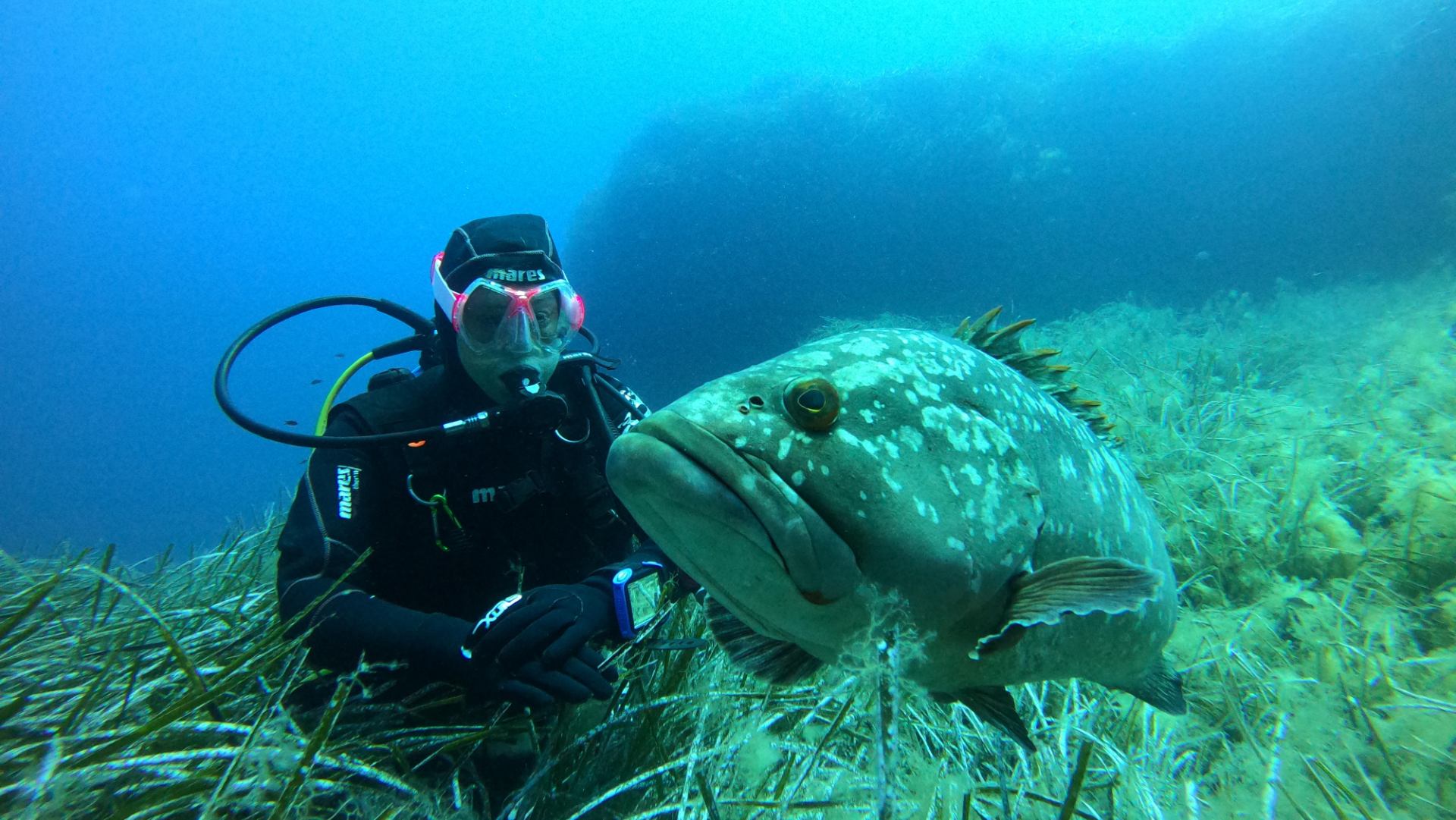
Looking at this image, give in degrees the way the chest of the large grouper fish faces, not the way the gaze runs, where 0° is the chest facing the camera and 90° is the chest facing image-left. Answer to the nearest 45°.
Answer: approximately 45°
